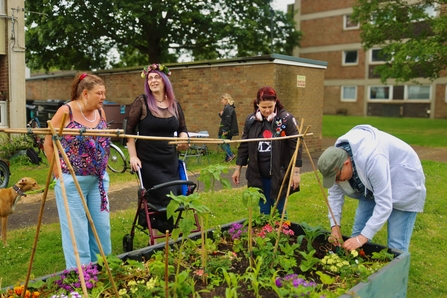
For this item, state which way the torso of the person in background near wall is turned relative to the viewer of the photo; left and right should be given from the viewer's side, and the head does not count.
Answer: facing to the left of the viewer

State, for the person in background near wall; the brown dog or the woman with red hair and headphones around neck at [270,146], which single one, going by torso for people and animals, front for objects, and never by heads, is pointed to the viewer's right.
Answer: the brown dog

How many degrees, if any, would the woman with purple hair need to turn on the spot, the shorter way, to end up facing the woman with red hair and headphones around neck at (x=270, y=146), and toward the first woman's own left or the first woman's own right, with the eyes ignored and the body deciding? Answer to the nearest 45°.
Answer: approximately 90° to the first woman's own left

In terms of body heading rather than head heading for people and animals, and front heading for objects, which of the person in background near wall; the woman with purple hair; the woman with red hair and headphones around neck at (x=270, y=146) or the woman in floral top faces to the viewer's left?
the person in background near wall

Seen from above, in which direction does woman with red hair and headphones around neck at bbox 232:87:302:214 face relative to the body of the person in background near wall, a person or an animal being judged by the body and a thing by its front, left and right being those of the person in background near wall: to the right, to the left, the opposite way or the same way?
to the left

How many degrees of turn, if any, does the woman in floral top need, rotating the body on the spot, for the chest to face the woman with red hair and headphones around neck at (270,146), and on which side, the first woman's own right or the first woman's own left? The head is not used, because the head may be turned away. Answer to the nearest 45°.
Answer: approximately 45° to the first woman's own left

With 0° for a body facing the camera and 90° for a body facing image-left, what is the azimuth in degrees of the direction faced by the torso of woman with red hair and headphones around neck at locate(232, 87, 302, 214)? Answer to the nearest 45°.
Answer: approximately 0°

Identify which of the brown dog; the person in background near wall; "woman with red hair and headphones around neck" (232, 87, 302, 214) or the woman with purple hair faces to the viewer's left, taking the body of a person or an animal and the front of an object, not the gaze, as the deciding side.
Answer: the person in background near wall

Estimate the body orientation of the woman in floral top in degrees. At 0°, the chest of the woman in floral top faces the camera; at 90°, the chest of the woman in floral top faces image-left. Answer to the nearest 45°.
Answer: approximately 315°

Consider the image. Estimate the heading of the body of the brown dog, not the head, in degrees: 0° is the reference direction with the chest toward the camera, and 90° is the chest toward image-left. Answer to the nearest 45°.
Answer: approximately 270°

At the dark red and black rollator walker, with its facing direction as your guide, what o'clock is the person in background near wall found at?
The person in background near wall is roughly at 8 o'clock from the dark red and black rollator walker.

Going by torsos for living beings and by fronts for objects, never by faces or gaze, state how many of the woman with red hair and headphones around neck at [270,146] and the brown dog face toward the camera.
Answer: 1
